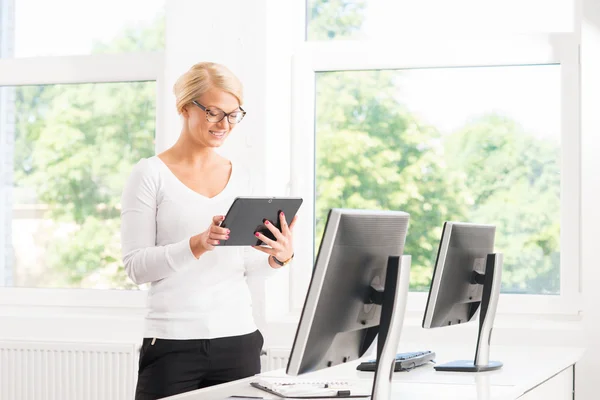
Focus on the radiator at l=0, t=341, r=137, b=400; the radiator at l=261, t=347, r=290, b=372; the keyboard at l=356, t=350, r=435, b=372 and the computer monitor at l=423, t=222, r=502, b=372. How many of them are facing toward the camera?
2

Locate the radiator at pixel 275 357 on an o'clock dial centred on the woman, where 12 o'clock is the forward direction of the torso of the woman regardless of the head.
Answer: The radiator is roughly at 8 o'clock from the woman.

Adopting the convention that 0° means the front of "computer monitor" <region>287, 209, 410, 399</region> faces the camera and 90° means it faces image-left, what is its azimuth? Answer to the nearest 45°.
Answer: approximately 135°

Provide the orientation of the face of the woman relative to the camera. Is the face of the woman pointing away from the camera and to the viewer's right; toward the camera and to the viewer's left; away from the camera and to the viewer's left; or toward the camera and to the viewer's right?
toward the camera and to the viewer's right
